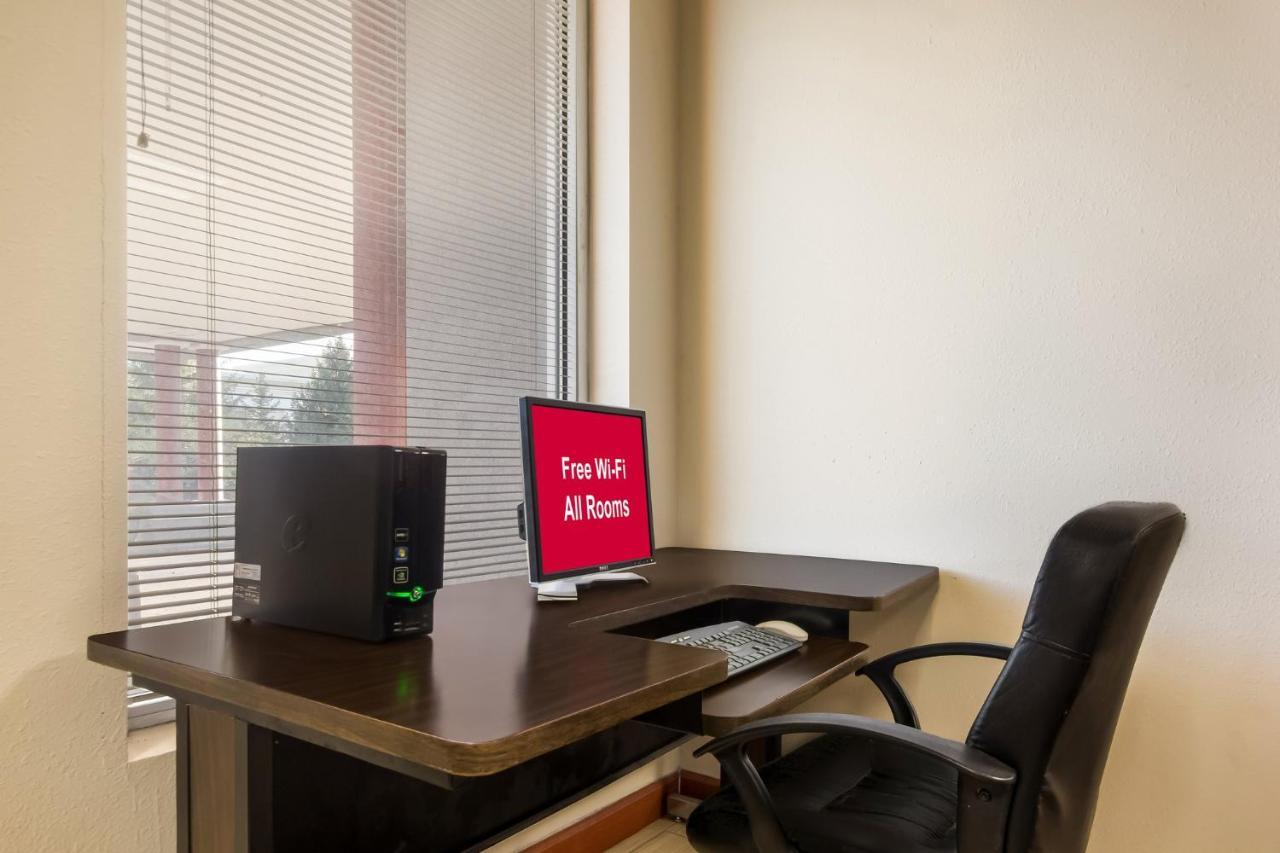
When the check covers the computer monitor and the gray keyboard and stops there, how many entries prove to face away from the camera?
0

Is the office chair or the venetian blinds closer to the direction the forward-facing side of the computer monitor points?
the office chair

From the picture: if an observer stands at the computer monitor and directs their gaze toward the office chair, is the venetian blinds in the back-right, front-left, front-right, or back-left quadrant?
back-right

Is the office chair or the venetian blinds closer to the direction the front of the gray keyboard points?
the office chair

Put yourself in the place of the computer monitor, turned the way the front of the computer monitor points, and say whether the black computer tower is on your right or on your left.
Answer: on your right

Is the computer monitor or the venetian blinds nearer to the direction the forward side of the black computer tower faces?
the computer monitor

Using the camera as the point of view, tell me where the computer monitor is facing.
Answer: facing the viewer and to the right of the viewer

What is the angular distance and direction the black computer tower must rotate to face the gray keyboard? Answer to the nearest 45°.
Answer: approximately 45° to its left

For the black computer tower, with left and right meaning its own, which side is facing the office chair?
front

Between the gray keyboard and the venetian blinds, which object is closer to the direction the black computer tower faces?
the gray keyboard

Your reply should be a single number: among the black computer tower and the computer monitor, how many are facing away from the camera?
0
